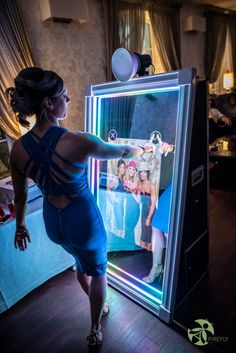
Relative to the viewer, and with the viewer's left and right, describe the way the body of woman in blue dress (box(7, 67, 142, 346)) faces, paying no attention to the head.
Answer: facing away from the viewer and to the right of the viewer

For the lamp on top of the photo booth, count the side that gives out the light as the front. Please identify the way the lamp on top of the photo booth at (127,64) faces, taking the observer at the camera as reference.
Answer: facing the viewer and to the left of the viewer

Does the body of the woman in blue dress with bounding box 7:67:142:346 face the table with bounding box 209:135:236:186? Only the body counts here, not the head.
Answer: yes

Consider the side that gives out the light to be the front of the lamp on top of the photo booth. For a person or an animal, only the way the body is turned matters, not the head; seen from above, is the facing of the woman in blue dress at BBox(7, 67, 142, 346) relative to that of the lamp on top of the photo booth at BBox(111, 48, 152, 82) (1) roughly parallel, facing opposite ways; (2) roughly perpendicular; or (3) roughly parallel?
roughly parallel, facing opposite ways

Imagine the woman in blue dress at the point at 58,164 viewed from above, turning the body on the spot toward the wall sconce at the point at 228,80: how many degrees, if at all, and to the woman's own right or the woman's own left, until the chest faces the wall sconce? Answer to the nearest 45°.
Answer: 0° — they already face it

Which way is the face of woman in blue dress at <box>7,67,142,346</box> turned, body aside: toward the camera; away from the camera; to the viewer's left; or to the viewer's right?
to the viewer's right

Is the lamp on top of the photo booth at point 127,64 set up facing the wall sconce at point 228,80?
no
